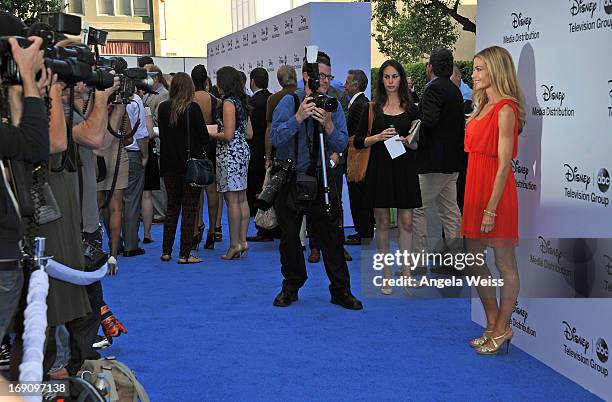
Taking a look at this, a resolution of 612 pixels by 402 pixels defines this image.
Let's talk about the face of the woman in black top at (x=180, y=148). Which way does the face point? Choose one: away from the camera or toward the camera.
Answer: away from the camera

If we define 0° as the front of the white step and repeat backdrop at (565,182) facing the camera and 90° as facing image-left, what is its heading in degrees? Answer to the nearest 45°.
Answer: approximately 45°

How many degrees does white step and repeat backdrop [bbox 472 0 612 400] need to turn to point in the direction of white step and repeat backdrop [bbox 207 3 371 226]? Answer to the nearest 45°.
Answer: approximately 90° to its right

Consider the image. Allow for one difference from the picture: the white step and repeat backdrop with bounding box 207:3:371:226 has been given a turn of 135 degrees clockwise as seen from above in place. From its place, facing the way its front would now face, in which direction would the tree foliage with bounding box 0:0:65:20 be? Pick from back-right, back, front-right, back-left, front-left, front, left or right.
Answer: front-left

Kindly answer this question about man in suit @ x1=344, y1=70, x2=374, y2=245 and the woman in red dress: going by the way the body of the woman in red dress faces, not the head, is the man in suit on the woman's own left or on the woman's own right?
on the woman's own right

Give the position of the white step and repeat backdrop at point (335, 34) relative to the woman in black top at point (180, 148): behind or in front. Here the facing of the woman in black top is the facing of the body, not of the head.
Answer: in front

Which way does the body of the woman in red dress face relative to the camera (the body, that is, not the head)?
to the viewer's left

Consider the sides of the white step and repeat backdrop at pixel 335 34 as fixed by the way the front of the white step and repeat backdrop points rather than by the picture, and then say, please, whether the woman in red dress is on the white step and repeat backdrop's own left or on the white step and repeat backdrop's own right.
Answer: on the white step and repeat backdrop's own left
